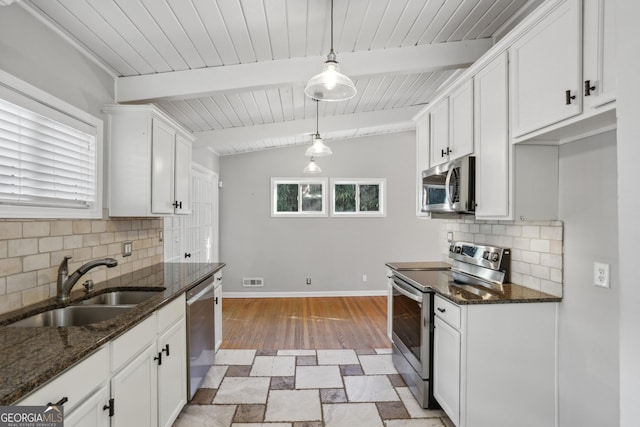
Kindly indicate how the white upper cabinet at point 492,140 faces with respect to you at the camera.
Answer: facing the viewer and to the left of the viewer

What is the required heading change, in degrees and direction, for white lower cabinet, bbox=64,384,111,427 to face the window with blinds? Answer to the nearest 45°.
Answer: approximately 135° to its left

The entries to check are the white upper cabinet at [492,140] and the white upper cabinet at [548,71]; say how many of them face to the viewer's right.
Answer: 0

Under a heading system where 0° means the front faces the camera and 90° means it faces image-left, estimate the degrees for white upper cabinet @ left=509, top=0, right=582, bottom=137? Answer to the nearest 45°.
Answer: approximately 45°

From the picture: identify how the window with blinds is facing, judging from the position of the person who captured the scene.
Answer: facing the viewer and to the right of the viewer

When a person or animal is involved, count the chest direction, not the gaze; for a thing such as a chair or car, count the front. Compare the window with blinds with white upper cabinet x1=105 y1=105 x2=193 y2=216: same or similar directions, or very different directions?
same or similar directions

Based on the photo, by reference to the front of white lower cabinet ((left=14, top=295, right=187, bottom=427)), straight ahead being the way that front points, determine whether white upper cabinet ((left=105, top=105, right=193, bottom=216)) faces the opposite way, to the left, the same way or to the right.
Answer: the same way

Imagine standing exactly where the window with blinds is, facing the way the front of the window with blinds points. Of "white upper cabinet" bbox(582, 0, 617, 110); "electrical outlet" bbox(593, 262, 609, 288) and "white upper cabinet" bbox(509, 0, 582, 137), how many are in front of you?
3

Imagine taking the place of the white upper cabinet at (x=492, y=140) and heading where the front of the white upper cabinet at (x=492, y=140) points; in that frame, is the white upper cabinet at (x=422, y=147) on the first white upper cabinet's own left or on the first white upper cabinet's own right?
on the first white upper cabinet's own right

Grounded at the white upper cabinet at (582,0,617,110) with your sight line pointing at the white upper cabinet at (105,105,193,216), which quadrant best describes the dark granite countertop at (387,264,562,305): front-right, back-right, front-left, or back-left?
front-right

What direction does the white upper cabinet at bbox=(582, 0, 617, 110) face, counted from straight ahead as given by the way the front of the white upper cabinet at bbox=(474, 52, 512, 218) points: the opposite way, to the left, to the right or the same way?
the same way

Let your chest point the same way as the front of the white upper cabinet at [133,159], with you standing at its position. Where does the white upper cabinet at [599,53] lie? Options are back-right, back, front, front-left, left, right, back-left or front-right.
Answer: front

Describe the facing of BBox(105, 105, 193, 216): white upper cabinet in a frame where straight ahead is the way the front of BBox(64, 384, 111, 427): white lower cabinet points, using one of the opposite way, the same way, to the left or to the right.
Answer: the same way

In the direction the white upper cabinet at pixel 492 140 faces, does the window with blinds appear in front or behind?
in front
